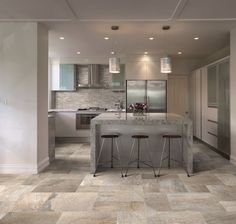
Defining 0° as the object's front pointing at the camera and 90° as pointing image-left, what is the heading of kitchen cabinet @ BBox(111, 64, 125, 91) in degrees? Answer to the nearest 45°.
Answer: approximately 0°

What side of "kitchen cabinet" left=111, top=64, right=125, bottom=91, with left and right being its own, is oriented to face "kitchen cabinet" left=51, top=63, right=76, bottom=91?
right

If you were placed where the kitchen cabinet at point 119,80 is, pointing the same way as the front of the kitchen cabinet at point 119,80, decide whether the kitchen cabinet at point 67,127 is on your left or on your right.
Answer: on your right

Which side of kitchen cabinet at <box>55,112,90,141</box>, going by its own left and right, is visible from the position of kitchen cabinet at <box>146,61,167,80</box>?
left

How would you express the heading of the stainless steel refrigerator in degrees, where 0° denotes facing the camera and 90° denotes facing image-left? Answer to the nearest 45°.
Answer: approximately 0°

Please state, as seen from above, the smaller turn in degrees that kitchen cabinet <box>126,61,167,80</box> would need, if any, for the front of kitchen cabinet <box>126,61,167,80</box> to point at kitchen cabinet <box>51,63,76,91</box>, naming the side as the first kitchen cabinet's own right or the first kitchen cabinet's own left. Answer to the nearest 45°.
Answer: approximately 90° to the first kitchen cabinet's own right
